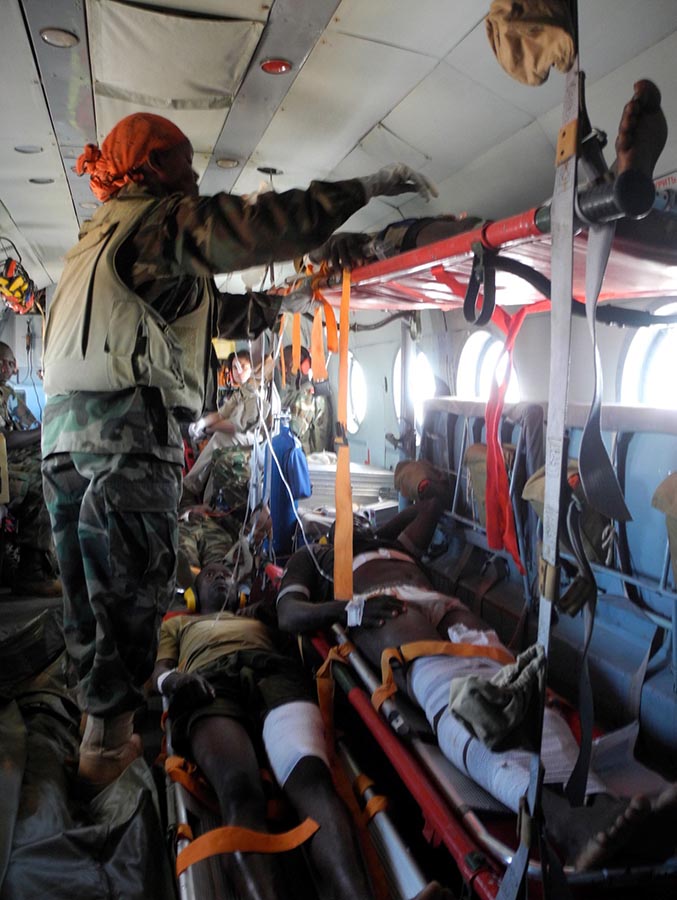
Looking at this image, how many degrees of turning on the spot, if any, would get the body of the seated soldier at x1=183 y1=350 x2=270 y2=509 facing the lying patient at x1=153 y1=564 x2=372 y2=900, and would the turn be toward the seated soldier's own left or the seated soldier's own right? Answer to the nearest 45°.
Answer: approximately 45° to the seated soldier's own left

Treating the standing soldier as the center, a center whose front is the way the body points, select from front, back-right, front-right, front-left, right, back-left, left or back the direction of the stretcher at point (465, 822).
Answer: right

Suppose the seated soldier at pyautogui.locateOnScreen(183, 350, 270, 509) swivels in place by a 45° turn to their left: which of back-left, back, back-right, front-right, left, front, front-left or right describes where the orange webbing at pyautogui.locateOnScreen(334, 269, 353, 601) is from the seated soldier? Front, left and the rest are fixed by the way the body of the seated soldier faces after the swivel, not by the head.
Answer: front

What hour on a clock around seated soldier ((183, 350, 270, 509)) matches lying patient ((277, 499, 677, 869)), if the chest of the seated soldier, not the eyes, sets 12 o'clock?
The lying patient is roughly at 10 o'clock from the seated soldier.

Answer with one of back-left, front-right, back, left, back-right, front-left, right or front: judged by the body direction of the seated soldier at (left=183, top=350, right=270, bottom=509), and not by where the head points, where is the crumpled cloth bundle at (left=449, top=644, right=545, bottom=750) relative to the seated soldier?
front-left

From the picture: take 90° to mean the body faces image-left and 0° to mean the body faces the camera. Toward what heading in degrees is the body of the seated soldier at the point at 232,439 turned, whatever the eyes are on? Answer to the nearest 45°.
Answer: approximately 45°

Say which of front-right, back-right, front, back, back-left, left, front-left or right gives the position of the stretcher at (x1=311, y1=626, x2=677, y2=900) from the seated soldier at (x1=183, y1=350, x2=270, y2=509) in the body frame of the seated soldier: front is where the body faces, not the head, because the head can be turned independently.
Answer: front-left

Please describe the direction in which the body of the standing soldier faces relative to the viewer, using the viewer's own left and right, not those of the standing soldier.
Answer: facing away from the viewer and to the right of the viewer
